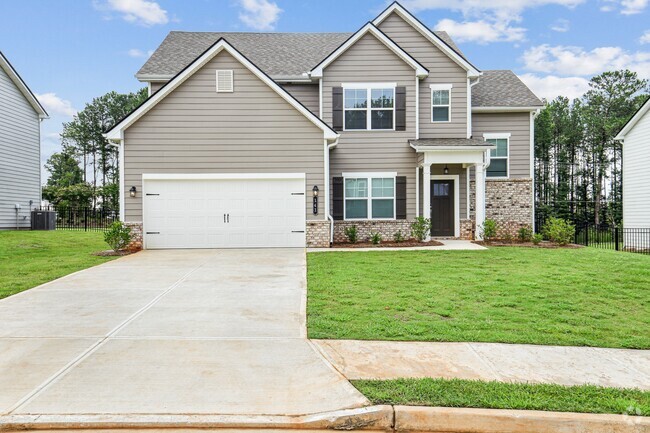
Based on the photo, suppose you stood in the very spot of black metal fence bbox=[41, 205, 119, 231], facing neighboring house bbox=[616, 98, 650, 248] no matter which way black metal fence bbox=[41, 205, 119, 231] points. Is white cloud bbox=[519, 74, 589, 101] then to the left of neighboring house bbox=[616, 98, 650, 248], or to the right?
left

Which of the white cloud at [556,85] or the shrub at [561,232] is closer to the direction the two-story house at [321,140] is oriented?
the shrub

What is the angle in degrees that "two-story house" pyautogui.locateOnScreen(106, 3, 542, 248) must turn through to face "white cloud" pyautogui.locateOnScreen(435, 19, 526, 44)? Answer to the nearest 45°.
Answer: approximately 135° to its left

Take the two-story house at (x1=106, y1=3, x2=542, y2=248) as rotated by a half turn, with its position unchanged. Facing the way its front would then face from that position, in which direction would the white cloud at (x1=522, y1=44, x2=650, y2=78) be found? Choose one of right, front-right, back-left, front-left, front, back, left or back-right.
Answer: front-right

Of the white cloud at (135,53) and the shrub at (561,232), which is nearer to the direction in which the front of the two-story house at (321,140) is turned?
the shrub

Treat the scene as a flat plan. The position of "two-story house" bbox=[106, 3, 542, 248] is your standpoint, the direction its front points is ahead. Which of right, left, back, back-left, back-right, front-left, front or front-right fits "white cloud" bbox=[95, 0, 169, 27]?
back-right

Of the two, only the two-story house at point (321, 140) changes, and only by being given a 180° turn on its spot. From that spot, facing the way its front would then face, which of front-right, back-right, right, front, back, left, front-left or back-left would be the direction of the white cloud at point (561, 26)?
front-right

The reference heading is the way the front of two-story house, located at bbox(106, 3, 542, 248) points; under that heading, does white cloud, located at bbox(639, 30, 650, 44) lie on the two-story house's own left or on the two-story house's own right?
on the two-story house's own left

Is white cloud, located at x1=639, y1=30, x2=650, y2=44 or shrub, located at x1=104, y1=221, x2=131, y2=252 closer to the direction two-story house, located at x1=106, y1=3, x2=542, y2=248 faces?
the shrub

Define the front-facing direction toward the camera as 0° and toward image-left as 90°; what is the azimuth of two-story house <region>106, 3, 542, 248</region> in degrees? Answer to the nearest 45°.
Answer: approximately 0°

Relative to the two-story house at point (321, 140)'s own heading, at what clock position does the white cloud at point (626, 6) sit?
The white cloud is roughly at 8 o'clock from the two-story house.

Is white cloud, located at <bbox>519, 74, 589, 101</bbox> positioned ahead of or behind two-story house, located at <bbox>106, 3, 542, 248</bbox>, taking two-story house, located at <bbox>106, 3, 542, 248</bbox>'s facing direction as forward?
behind

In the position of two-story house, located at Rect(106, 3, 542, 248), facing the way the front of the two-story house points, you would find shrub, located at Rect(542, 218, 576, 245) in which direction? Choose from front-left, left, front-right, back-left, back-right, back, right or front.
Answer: left
